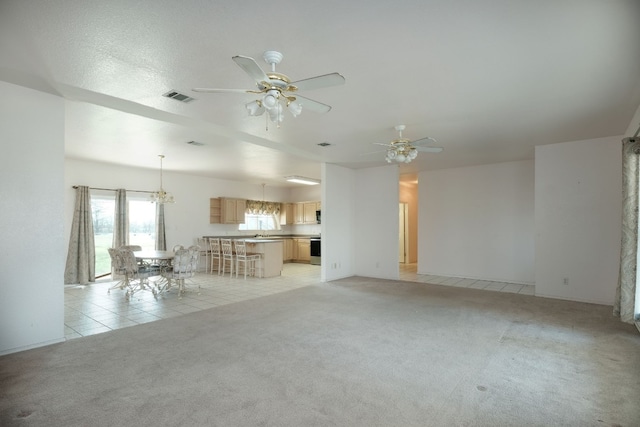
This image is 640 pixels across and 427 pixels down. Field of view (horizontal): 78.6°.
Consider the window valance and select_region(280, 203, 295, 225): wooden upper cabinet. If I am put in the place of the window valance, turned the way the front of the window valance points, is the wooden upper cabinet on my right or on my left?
on my left

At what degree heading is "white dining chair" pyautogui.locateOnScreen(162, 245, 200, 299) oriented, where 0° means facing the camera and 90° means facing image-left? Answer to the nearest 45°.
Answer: approximately 135°

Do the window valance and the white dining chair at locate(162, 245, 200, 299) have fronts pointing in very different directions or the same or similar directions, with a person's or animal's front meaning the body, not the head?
very different directions

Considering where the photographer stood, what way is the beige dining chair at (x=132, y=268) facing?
facing away from the viewer and to the right of the viewer

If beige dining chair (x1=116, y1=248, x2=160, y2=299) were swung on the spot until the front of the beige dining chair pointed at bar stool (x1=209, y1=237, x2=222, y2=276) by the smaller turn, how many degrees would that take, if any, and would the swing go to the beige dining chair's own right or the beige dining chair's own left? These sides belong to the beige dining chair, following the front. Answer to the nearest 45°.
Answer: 0° — it already faces it

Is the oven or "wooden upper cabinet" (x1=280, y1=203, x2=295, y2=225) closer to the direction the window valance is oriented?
the oven

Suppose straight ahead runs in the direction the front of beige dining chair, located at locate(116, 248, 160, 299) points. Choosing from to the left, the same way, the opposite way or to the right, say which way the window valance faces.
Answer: to the right

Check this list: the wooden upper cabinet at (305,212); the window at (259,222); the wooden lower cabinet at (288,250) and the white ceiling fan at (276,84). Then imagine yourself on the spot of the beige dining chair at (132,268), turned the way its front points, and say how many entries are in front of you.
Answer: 3

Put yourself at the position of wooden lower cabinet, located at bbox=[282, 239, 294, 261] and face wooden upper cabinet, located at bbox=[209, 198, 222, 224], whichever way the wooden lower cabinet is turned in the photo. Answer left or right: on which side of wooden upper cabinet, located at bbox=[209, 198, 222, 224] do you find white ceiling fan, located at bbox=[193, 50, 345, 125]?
left

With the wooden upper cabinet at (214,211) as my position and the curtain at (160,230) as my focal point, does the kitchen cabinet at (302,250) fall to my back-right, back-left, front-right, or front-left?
back-left

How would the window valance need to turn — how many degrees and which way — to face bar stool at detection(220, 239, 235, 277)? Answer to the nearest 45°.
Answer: approximately 45° to its right

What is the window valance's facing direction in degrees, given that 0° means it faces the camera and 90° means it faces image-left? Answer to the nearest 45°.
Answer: approximately 315°

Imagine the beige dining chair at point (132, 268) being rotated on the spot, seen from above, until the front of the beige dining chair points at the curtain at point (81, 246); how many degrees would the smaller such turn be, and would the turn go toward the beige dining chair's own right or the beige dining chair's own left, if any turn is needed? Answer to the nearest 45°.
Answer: approximately 90° to the beige dining chair's own left

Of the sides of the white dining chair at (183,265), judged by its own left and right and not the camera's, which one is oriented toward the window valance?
right
